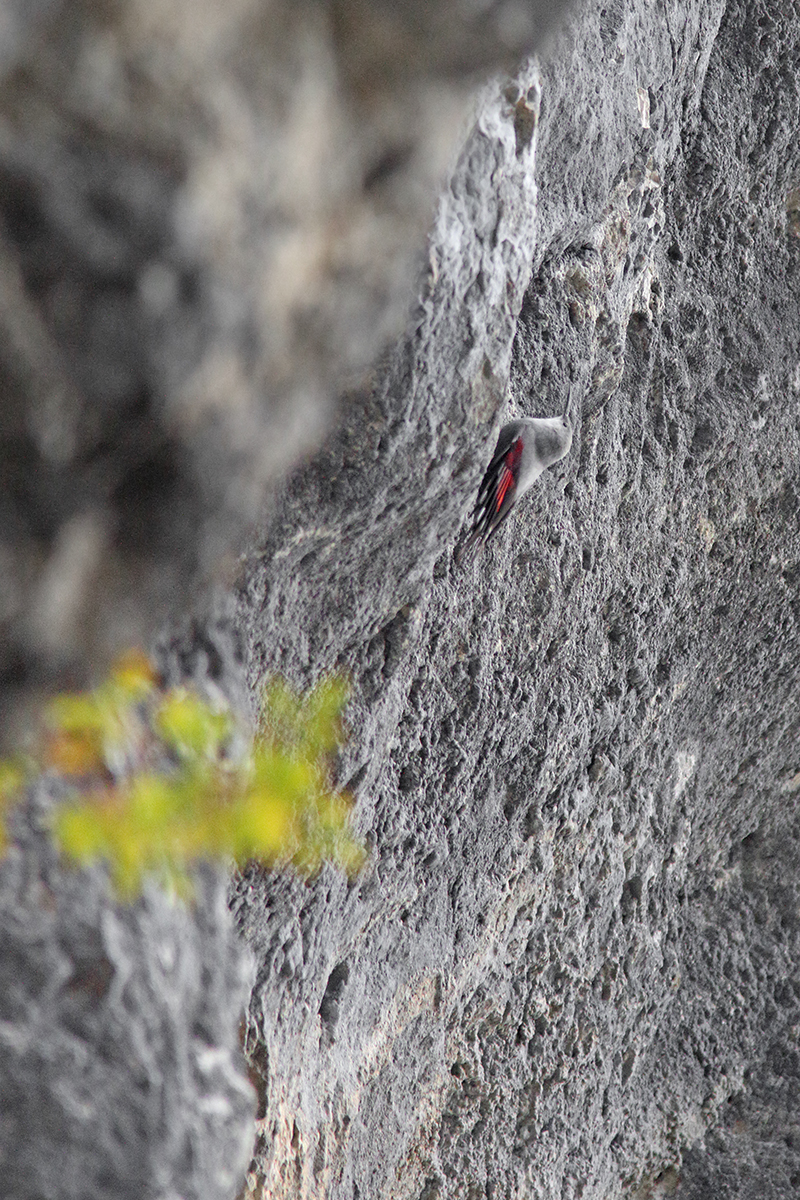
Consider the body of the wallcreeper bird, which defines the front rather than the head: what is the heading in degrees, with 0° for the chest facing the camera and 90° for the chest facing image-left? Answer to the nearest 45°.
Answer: approximately 270°
